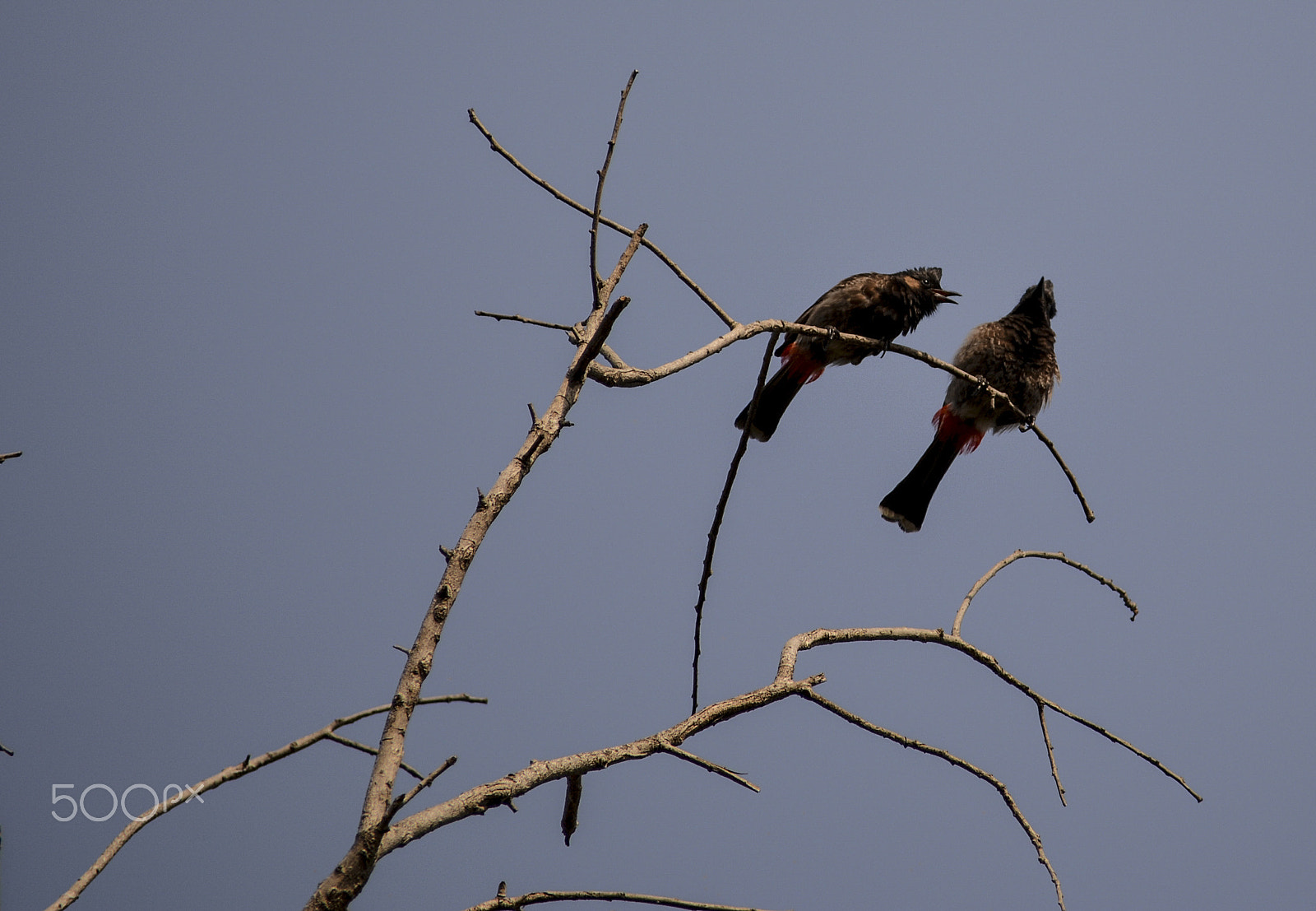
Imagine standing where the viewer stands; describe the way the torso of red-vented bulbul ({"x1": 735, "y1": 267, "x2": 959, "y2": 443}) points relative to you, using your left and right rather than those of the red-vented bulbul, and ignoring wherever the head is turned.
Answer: facing to the right of the viewer

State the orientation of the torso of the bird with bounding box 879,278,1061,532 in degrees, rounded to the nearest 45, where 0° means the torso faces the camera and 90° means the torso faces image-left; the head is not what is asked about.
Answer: approximately 225°

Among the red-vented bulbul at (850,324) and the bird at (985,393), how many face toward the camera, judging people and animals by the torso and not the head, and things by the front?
0
